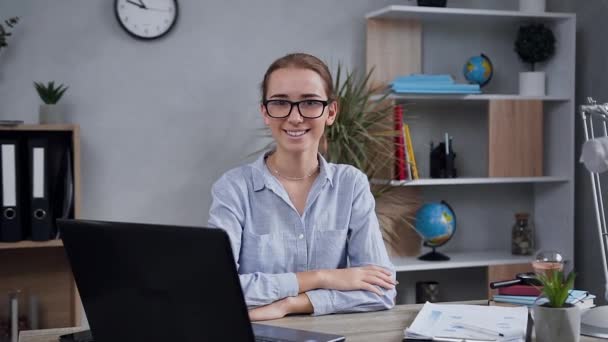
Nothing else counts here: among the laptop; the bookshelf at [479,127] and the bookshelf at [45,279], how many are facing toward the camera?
2

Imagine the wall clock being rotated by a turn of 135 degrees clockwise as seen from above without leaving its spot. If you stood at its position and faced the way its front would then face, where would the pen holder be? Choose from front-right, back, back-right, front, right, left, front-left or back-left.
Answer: back-right

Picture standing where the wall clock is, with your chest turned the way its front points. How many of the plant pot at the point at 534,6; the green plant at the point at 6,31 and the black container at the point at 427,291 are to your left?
2

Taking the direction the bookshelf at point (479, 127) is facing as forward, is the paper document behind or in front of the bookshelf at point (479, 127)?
in front

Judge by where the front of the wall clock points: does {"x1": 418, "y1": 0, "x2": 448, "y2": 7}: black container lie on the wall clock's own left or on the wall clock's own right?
on the wall clock's own left

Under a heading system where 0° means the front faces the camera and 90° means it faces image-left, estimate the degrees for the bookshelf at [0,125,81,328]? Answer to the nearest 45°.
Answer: approximately 0°

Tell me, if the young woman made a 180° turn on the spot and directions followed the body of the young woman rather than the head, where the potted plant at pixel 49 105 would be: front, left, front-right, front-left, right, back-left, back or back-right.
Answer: front-left

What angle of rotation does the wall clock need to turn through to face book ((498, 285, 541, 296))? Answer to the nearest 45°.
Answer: approximately 45° to its left

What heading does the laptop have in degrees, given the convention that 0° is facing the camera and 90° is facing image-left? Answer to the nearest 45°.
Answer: approximately 225°

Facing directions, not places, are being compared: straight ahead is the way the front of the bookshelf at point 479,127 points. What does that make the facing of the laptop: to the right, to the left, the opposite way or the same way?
the opposite way

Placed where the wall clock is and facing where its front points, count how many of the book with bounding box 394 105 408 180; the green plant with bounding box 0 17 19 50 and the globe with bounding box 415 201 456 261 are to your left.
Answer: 2

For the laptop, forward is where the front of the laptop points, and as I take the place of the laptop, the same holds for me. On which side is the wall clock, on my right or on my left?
on my left

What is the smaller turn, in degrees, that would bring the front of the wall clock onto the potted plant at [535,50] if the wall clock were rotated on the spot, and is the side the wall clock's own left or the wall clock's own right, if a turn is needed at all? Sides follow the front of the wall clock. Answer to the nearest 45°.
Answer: approximately 90° to the wall clock's own left

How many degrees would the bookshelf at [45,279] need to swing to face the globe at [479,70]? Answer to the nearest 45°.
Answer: approximately 90° to its left
